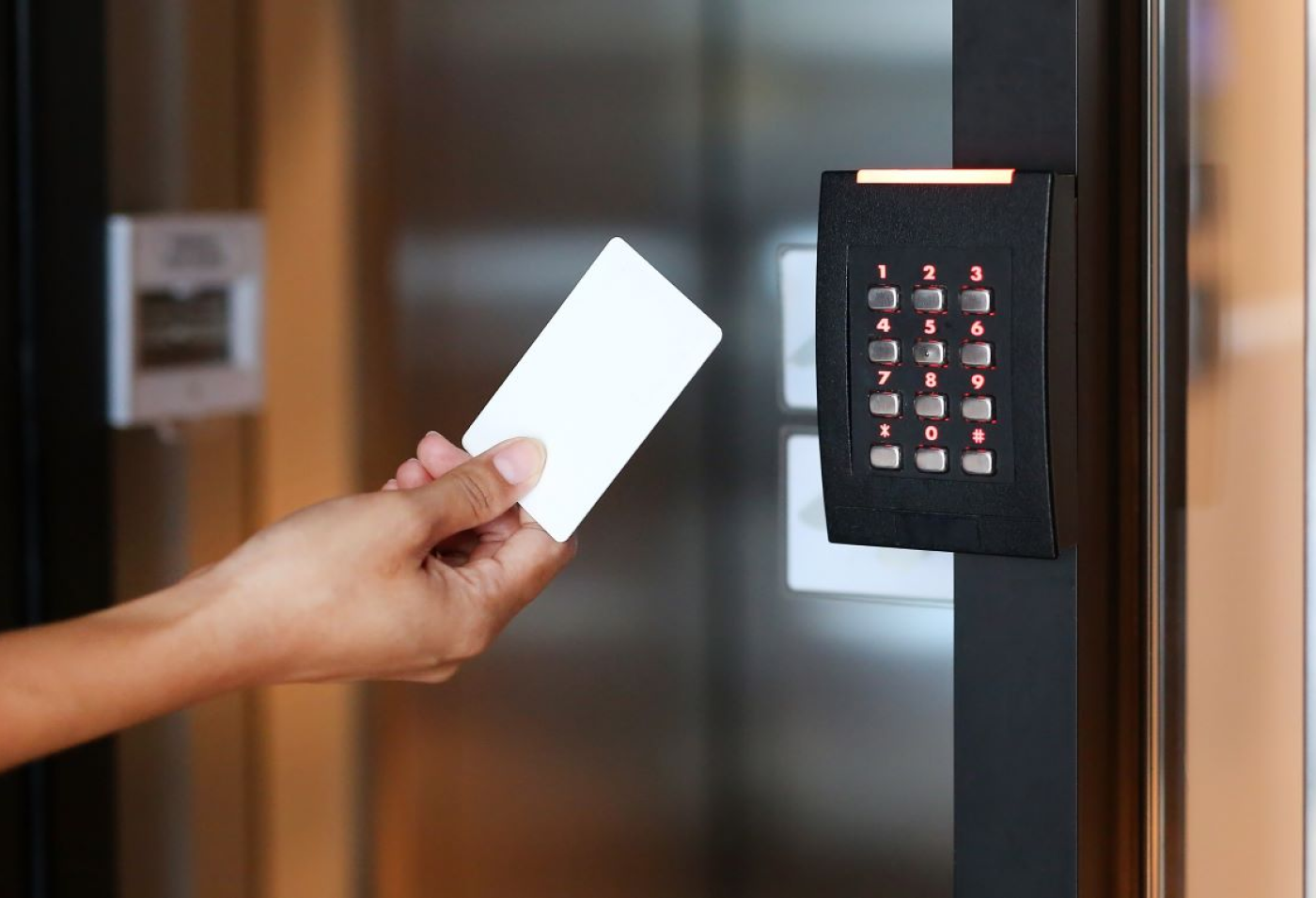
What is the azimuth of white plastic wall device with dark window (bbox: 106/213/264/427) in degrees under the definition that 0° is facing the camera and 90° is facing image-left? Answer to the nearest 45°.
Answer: approximately 315°

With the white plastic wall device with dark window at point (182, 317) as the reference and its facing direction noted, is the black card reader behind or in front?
in front
